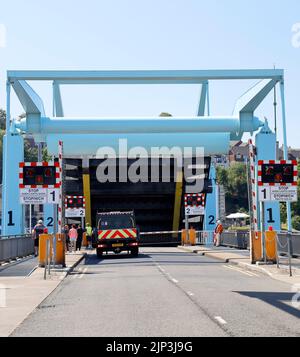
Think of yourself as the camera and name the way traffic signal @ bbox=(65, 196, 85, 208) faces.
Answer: facing the viewer

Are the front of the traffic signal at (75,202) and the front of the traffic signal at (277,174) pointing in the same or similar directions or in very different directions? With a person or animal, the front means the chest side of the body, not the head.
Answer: same or similar directions

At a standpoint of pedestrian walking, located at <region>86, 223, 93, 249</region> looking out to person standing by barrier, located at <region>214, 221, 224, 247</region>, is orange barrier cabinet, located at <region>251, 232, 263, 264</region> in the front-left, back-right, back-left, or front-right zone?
front-right

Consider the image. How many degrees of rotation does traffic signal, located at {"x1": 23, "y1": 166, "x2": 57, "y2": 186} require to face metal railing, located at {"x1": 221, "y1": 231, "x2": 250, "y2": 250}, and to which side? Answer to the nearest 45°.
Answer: approximately 135° to its left

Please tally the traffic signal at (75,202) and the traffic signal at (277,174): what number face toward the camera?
2

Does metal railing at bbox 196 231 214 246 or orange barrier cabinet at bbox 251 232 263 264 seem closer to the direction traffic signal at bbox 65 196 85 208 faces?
the orange barrier cabinet

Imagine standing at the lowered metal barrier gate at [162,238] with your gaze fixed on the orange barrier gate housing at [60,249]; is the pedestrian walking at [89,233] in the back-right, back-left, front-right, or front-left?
front-right

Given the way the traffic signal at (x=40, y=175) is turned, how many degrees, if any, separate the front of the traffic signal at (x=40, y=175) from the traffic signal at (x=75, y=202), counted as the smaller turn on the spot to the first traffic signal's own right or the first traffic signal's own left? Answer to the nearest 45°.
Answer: approximately 180°

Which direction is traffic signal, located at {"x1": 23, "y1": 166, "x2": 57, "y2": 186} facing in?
toward the camera

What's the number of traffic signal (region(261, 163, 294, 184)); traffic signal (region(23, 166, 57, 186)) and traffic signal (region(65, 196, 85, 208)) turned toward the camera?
3

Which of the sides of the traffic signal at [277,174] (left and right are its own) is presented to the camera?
front

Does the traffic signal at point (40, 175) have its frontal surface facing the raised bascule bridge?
no
